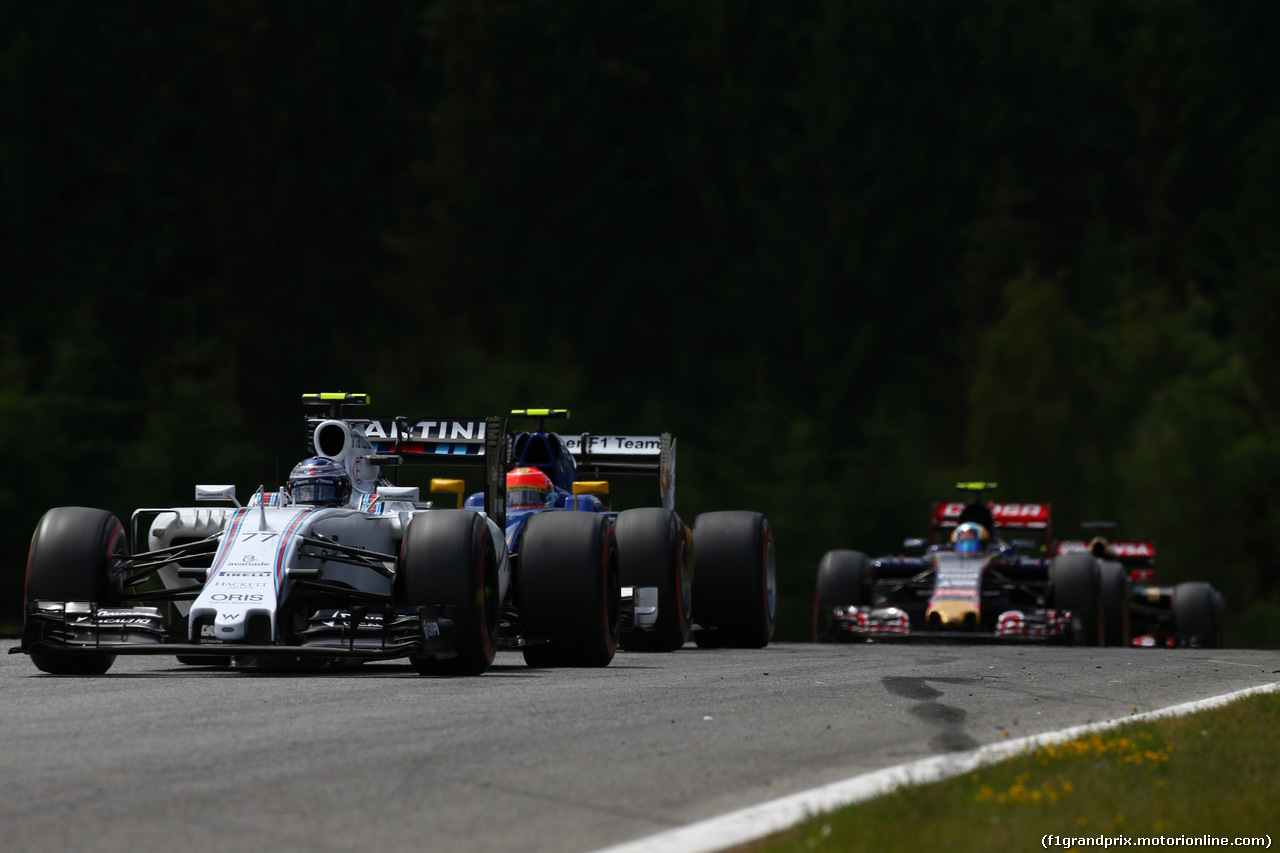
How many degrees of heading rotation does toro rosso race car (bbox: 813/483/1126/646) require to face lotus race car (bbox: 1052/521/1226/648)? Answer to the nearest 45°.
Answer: approximately 135° to its left

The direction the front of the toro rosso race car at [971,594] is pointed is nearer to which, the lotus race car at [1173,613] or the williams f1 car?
the williams f1 car

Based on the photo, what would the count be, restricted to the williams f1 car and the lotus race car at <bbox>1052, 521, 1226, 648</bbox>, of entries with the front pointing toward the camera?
2

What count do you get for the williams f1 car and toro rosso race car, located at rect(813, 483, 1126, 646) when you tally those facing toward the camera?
2

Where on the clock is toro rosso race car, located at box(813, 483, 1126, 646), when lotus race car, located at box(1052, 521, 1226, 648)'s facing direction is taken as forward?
toro rosso race car, located at box(813, 483, 1126, 646) is roughly at 1 o'clock from lotus race car, located at box(1052, 521, 1226, 648).

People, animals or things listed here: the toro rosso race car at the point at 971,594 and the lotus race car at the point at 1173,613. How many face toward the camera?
2

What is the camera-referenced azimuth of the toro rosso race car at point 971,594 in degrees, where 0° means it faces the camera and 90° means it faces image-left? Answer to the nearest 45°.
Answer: approximately 0°
